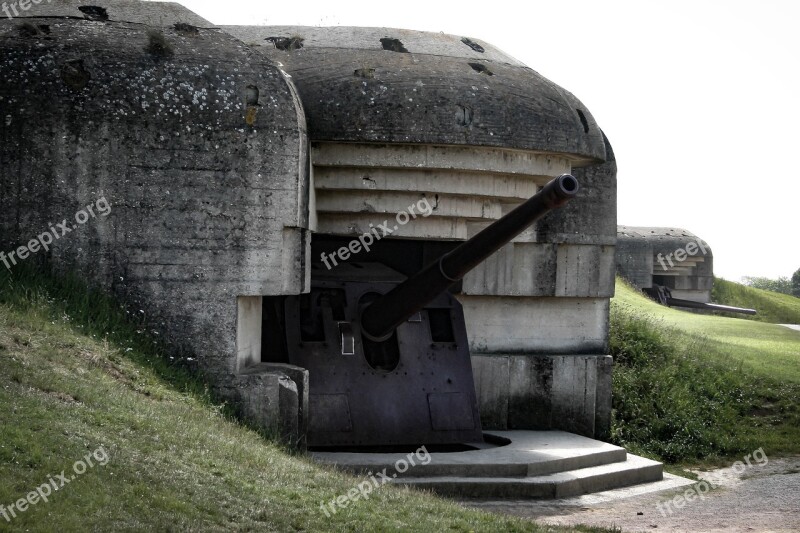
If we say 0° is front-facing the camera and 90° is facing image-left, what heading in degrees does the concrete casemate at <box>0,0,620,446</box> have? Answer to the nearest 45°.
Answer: approximately 315°

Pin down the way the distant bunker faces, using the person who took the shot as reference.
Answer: facing the viewer and to the right of the viewer
